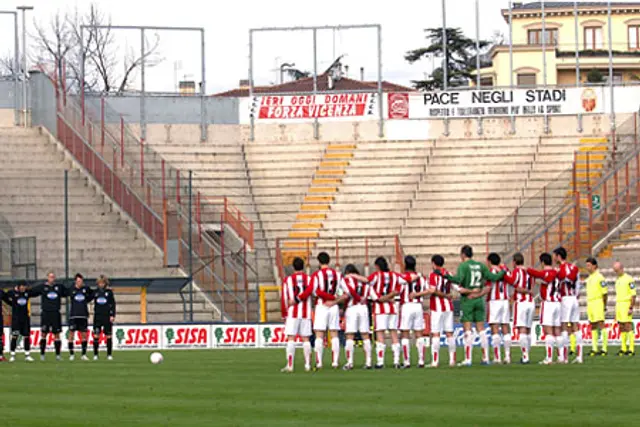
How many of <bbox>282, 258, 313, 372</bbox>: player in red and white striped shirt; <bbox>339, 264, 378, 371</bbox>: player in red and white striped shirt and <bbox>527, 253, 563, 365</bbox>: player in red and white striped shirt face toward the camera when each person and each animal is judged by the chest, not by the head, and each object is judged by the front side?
0

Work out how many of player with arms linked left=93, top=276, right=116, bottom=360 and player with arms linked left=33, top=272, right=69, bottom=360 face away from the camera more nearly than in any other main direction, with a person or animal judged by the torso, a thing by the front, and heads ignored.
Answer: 0

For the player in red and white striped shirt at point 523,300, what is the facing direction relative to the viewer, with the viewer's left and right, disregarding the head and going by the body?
facing away from the viewer and to the left of the viewer

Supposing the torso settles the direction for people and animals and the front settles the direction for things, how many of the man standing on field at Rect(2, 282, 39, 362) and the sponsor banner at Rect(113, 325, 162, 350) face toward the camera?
2

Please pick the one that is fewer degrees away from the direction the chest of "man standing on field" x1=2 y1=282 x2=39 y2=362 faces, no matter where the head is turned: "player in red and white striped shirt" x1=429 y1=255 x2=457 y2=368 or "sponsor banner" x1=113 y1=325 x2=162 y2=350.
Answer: the player in red and white striped shirt

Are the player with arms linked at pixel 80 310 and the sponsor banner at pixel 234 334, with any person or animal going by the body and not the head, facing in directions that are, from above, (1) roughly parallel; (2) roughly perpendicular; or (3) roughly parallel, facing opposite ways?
roughly parallel

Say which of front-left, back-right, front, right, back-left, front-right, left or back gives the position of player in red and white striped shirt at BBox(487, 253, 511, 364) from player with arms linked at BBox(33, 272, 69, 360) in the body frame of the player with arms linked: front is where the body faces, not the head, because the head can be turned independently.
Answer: front-left

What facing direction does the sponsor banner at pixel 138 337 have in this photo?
toward the camera

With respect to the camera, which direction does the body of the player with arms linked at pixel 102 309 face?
toward the camera

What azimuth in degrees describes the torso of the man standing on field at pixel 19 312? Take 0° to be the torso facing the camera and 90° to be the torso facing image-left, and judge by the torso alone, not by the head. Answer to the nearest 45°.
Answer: approximately 0°

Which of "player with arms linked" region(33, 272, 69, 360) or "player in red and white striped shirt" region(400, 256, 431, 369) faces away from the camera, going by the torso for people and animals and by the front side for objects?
the player in red and white striped shirt

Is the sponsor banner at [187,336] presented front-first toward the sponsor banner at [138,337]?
no

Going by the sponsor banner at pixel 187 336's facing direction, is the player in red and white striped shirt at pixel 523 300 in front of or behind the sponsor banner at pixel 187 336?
in front

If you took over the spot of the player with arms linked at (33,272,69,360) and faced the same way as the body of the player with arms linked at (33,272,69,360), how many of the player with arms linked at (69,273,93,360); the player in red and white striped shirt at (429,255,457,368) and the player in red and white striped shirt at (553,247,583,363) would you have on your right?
0
